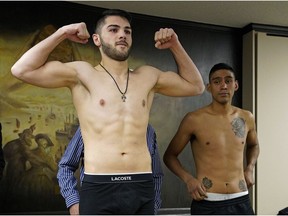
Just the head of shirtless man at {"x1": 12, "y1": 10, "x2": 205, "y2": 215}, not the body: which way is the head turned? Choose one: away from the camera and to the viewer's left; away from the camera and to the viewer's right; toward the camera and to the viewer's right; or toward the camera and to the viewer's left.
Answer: toward the camera and to the viewer's right

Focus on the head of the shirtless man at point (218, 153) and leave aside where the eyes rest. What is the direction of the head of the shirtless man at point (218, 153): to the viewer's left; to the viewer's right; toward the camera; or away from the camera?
toward the camera

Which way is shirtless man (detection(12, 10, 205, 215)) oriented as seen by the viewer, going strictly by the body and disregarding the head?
toward the camera

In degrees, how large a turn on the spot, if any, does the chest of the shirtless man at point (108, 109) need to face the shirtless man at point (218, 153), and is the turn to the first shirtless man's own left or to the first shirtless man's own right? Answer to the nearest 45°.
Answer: approximately 135° to the first shirtless man's own left
